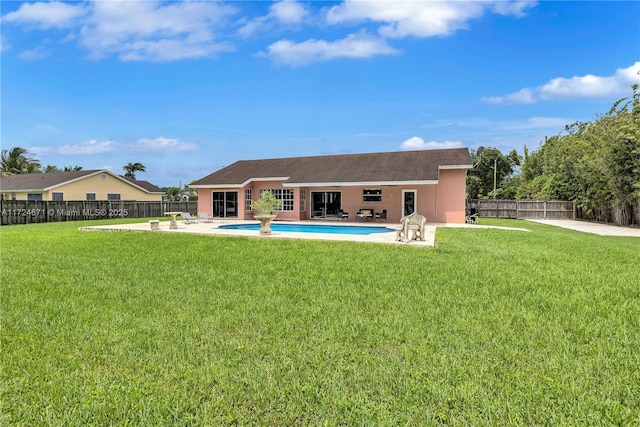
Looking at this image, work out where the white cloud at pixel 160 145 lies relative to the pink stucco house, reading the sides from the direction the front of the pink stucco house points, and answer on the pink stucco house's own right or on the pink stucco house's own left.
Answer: on the pink stucco house's own left

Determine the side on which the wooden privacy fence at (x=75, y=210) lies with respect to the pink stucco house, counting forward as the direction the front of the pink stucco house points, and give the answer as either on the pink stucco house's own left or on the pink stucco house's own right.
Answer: on the pink stucco house's own left

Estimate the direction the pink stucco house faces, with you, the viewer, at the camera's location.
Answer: facing away from the viewer
